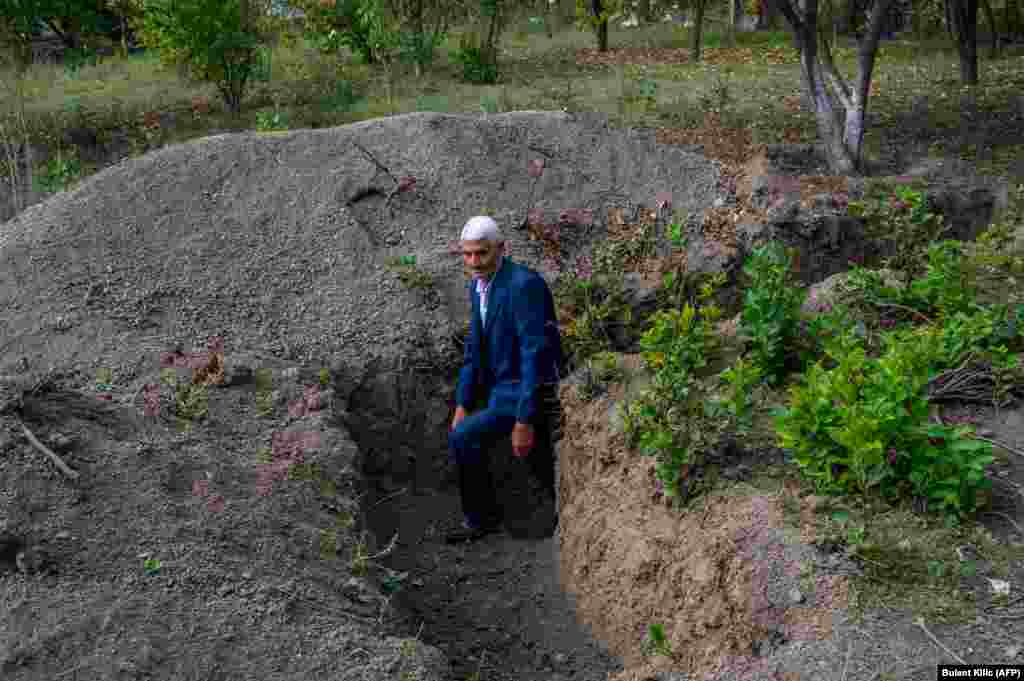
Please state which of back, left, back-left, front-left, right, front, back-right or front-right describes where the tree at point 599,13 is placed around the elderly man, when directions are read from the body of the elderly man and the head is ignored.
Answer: back-right

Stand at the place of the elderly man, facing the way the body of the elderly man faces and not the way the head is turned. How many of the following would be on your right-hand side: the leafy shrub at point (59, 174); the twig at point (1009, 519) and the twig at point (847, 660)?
1

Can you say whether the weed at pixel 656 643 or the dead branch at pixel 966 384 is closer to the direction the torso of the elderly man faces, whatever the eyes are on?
the weed

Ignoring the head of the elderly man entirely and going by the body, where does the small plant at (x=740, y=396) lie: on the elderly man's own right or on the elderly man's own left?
on the elderly man's own left

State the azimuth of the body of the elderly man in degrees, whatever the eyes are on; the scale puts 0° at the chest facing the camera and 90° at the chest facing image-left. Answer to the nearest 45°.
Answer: approximately 45°

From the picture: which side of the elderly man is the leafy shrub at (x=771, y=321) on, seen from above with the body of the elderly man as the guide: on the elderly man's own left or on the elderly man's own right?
on the elderly man's own left

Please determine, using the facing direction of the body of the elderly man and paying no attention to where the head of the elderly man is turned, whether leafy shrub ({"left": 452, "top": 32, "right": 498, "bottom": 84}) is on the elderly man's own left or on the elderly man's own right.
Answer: on the elderly man's own right

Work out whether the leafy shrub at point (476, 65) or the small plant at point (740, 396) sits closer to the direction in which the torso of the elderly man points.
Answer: the small plant
